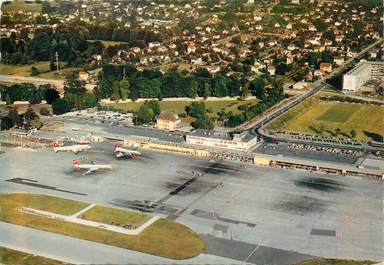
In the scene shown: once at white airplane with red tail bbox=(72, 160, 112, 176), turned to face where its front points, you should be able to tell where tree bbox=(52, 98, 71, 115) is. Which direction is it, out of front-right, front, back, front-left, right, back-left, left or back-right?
left

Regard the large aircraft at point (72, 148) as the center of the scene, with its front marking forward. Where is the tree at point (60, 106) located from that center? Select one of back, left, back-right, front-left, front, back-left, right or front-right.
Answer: left

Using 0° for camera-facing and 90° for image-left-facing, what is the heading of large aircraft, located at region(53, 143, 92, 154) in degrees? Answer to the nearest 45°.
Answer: approximately 270°

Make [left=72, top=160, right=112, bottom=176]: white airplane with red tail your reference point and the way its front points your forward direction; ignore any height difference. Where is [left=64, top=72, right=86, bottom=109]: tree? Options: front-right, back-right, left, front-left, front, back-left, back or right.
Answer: left

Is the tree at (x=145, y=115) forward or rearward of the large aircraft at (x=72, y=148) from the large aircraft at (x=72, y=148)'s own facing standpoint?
forward

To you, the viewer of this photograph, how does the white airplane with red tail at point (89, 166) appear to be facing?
facing to the right of the viewer
